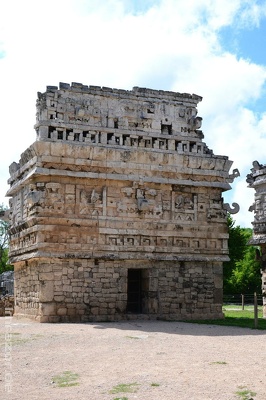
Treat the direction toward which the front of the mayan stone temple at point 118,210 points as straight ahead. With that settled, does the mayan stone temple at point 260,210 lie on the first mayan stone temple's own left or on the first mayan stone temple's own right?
on the first mayan stone temple's own left

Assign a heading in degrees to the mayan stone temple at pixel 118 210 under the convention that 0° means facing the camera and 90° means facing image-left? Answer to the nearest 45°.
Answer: approximately 0°

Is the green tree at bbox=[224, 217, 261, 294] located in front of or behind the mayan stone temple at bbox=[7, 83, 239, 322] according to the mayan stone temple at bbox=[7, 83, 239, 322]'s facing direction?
behind
